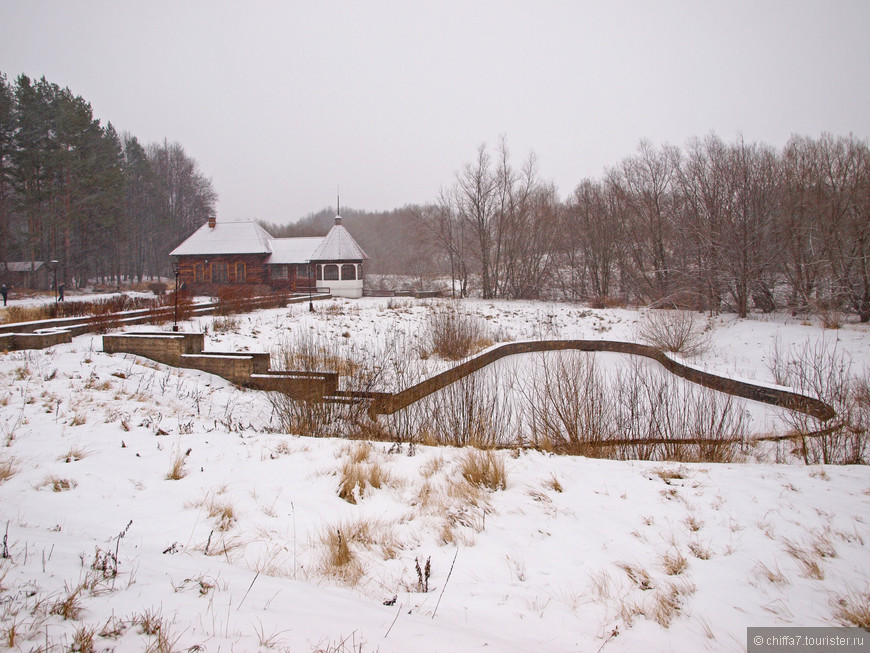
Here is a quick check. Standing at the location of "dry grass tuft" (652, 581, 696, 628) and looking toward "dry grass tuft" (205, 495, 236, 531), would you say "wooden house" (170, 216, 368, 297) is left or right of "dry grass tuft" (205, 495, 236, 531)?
right

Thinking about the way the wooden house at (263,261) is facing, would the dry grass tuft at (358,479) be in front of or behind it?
in front

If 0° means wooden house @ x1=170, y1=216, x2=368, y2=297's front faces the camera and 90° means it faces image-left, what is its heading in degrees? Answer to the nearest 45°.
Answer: approximately 0°

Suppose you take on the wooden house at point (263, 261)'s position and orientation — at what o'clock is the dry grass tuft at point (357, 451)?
The dry grass tuft is roughly at 12 o'clock from the wooden house.

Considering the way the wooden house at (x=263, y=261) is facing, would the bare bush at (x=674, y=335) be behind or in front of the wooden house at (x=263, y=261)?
in front

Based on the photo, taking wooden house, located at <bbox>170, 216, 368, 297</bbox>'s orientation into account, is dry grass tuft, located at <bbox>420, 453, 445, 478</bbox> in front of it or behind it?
in front

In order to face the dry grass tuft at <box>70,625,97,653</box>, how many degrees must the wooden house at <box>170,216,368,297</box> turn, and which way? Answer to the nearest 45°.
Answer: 0° — it already faces it

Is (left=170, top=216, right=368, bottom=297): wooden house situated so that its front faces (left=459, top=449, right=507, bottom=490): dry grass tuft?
yes

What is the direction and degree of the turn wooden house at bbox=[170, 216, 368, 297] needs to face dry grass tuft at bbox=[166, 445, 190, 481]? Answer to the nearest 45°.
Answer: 0° — it already faces it
